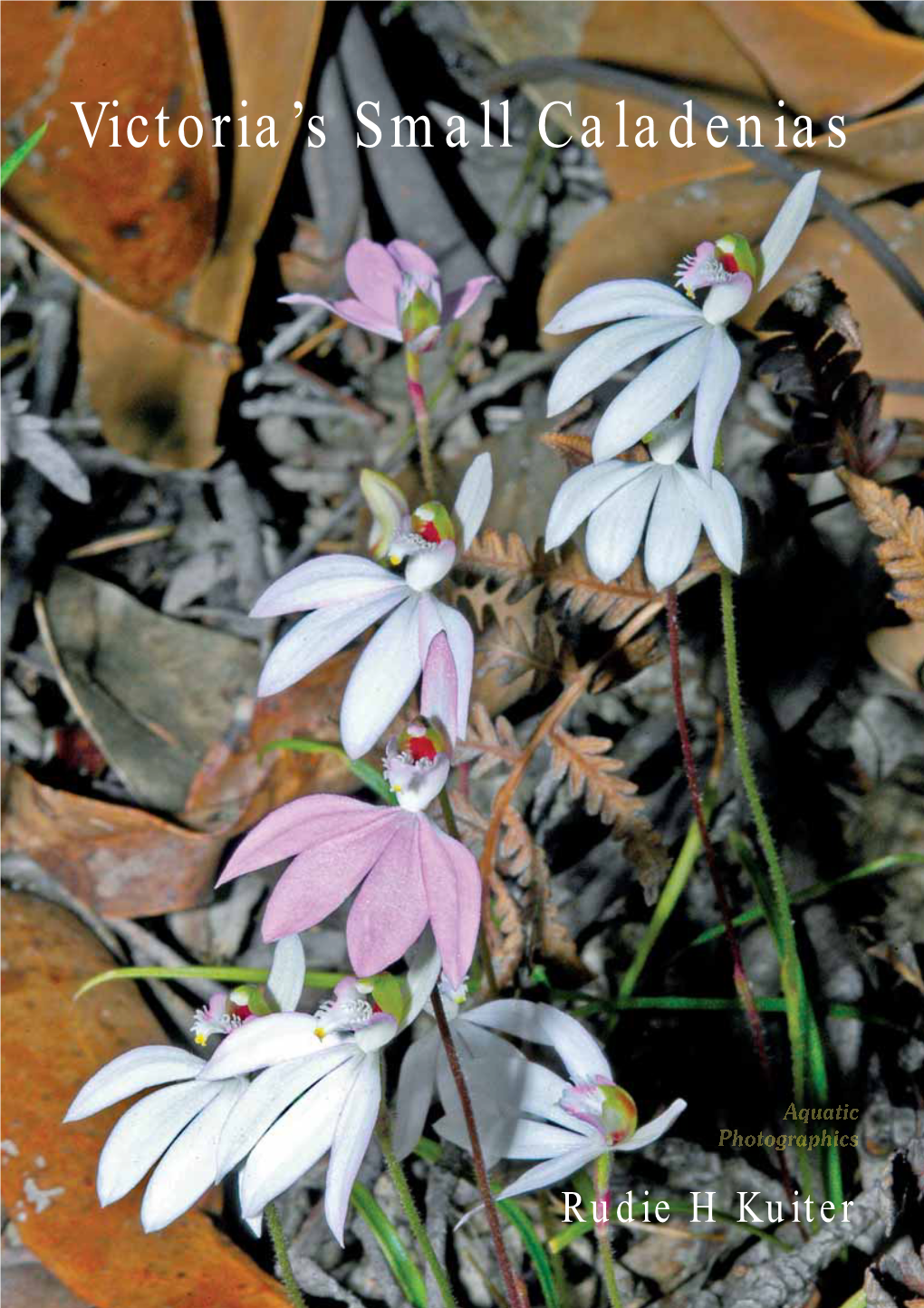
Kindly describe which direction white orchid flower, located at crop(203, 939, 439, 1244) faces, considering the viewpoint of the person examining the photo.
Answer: facing the viewer and to the left of the viewer

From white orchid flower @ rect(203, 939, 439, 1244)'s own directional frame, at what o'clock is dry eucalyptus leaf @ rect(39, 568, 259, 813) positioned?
The dry eucalyptus leaf is roughly at 4 o'clock from the white orchid flower.

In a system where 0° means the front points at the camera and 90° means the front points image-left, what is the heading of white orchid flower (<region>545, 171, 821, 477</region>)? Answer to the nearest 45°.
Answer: approximately 45°

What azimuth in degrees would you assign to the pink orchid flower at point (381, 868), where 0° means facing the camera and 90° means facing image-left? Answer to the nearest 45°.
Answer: approximately 0°

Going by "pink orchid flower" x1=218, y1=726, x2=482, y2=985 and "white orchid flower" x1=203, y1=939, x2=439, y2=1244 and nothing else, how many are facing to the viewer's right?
0
